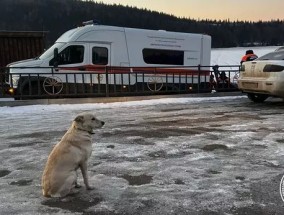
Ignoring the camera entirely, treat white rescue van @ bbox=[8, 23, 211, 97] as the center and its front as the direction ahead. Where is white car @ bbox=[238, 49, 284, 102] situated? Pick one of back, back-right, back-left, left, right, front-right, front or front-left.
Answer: back-left

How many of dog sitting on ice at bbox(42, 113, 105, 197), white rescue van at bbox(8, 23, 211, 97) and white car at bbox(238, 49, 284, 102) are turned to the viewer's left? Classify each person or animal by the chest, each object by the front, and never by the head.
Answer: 1

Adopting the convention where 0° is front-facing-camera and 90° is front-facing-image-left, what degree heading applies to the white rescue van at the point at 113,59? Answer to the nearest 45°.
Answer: approximately 90°

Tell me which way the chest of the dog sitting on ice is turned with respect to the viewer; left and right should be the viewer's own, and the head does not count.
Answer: facing to the right of the viewer

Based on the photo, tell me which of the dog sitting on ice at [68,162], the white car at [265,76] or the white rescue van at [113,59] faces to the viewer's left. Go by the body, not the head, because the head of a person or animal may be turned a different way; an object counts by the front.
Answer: the white rescue van

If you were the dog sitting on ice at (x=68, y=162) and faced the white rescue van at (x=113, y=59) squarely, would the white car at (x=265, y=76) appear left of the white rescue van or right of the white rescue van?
right

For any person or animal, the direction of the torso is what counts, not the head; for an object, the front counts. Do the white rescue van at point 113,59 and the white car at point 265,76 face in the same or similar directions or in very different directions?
very different directions

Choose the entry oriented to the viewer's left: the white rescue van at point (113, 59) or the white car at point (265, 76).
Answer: the white rescue van

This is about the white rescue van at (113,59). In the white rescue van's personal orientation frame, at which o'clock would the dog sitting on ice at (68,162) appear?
The dog sitting on ice is roughly at 9 o'clock from the white rescue van.

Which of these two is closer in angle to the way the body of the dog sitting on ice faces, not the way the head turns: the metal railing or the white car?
the white car

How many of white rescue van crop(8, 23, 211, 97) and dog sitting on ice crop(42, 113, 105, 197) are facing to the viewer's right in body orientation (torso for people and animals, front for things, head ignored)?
1

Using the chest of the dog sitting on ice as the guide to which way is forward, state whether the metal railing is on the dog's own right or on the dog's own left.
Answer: on the dog's own left

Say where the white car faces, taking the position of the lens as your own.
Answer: facing away from the viewer and to the right of the viewer
